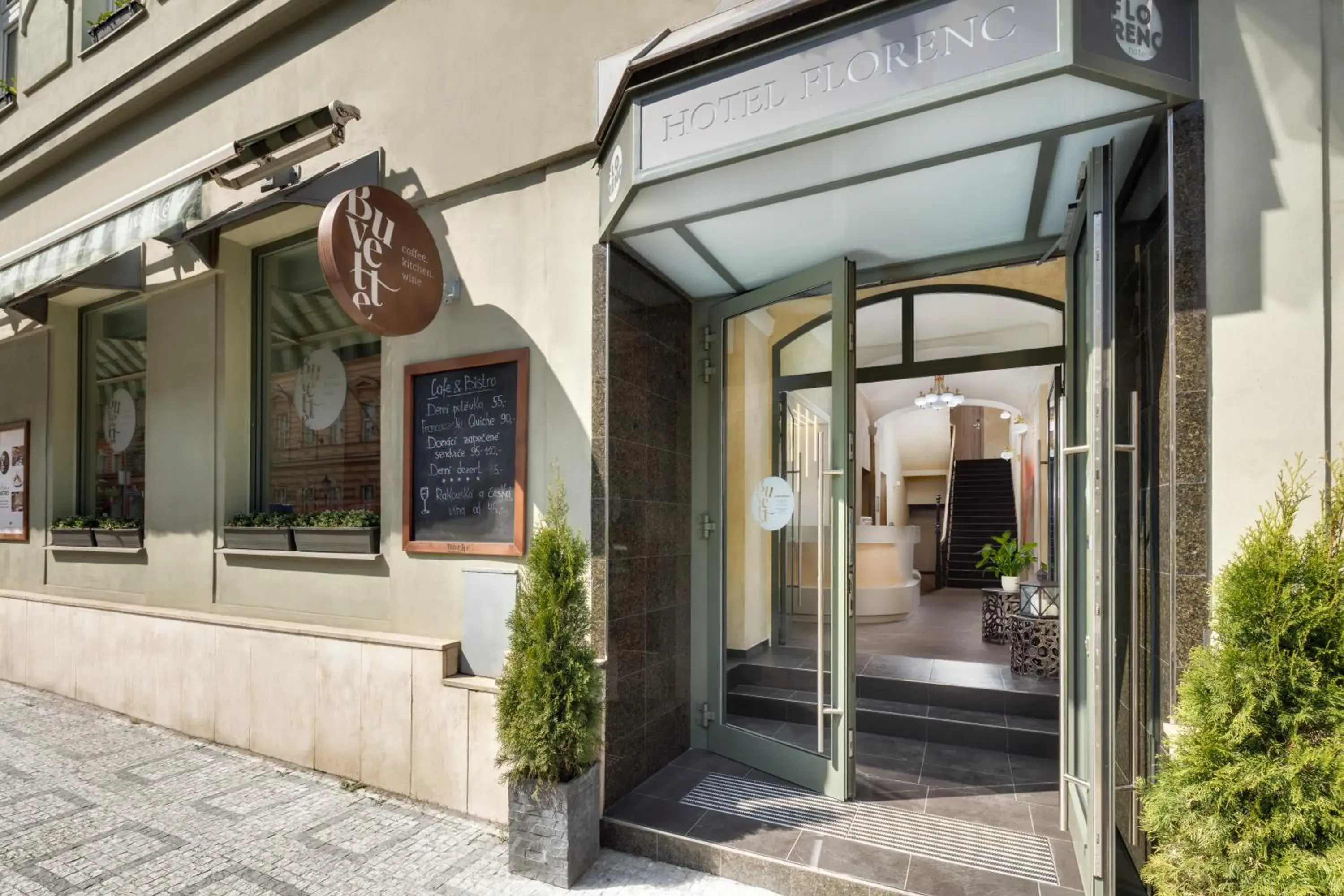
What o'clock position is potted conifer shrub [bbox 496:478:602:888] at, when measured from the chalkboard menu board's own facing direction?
The potted conifer shrub is roughly at 10 o'clock from the chalkboard menu board.

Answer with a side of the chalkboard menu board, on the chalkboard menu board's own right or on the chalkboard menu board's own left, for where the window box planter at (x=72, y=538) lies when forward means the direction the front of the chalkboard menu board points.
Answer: on the chalkboard menu board's own right

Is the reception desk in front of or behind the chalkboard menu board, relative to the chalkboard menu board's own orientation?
behind

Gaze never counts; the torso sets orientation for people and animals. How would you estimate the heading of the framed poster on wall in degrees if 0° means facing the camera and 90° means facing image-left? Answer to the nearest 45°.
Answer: approximately 45°

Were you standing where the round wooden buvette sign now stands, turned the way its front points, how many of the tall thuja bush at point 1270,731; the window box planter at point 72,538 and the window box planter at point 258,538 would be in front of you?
1

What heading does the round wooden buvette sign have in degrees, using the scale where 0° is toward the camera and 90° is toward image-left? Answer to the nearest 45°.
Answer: approximately 315°

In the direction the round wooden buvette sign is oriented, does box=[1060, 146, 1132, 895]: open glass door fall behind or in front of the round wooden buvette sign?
in front
